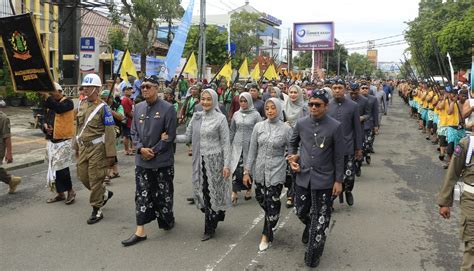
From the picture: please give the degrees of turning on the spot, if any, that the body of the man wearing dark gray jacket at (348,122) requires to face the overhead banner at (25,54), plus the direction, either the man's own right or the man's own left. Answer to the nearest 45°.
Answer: approximately 90° to the man's own right

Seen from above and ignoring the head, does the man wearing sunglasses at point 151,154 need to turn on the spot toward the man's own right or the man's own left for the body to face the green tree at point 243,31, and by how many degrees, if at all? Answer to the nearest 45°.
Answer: approximately 135° to the man's own right

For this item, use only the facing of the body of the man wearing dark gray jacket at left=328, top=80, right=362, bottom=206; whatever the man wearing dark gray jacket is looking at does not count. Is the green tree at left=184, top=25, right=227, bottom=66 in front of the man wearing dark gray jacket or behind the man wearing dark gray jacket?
behind

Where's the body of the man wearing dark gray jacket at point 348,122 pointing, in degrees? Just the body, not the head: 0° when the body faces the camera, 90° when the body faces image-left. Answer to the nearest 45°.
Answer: approximately 0°

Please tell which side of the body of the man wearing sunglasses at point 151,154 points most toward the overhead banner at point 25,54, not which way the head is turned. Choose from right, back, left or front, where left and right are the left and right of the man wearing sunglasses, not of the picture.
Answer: right

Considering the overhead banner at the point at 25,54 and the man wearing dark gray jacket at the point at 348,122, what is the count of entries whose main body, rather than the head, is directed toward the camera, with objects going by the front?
2

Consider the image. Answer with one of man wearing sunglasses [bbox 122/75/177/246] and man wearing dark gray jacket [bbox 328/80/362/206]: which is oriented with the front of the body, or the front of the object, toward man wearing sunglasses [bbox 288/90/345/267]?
man wearing dark gray jacket [bbox 328/80/362/206]

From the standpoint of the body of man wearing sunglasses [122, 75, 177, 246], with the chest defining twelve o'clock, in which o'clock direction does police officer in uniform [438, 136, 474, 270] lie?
The police officer in uniform is roughly at 9 o'clock from the man wearing sunglasses.

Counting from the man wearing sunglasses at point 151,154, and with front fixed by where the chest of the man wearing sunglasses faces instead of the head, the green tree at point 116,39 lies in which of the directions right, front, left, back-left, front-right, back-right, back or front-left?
back-right

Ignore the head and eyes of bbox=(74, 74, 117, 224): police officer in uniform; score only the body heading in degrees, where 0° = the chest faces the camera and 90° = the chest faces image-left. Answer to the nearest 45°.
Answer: approximately 45°

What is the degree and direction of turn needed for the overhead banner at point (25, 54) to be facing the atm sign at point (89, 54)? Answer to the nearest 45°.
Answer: approximately 180°

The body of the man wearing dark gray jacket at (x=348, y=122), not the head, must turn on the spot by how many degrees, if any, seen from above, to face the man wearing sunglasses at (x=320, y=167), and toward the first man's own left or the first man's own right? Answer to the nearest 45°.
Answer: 0° — they already face them

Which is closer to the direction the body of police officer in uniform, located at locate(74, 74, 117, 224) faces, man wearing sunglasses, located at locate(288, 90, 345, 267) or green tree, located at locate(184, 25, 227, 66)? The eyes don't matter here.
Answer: the man wearing sunglasses
